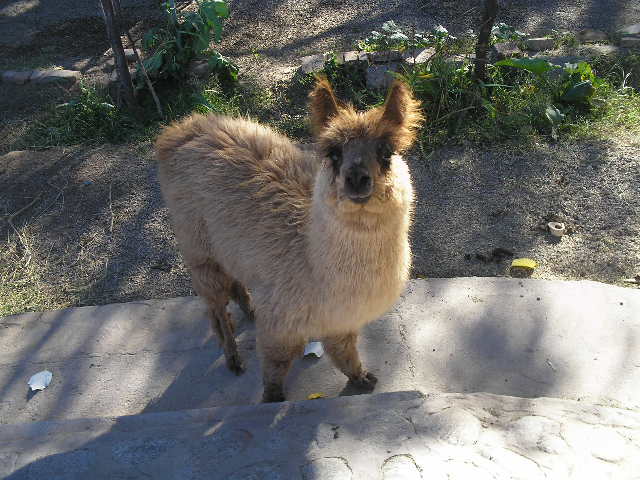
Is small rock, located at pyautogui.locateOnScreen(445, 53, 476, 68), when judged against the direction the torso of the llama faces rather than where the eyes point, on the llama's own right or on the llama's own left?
on the llama's own left

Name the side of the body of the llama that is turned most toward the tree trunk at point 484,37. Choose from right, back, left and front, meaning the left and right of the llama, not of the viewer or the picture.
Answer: left

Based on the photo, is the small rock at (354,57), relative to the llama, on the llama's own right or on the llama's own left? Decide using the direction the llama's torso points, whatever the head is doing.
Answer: on the llama's own left

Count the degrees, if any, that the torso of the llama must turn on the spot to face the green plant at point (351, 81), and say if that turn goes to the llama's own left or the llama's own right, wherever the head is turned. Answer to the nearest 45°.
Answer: approximately 135° to the llama's own left

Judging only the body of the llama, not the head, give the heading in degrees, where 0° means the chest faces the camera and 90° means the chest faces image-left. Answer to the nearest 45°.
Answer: approximately 315°

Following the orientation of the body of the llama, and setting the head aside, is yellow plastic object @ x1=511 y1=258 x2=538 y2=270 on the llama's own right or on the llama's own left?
on the llama's own left

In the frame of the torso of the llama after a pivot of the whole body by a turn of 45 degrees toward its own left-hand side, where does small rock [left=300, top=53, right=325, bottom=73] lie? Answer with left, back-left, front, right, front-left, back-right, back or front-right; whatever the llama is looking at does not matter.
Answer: left

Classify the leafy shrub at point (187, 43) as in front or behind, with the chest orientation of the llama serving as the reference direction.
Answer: behind

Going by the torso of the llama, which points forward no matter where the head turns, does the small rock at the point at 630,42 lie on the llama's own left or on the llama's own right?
on the llama's own left

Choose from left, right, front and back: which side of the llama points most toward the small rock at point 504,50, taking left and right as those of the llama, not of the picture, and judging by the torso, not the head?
left

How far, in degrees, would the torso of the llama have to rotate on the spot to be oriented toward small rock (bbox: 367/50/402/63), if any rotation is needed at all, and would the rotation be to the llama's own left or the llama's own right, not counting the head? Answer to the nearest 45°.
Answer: approximately 135° to the llama's own left

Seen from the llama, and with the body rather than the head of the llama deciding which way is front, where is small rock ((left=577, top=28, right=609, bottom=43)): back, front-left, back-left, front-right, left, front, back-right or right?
left
